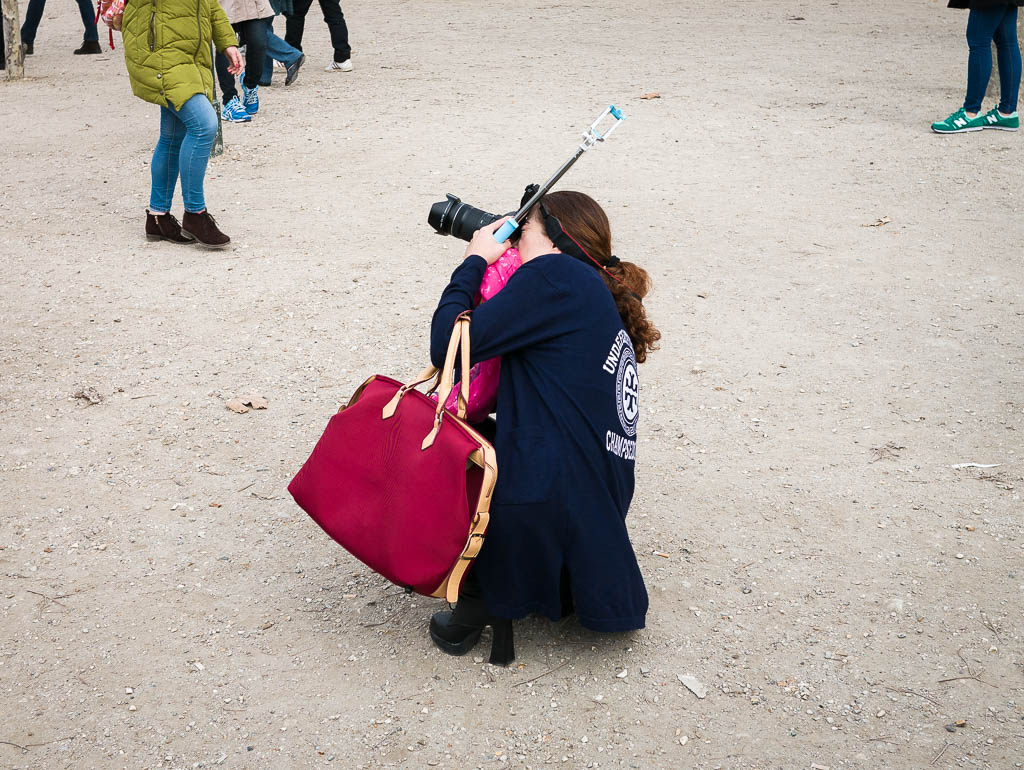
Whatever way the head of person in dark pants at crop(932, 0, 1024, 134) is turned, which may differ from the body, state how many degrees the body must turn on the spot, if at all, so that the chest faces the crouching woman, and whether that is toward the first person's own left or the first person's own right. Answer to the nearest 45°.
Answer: approximately 90° to the first person's own left

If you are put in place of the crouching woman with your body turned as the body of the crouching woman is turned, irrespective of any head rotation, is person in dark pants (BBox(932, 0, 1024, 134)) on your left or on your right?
on your right

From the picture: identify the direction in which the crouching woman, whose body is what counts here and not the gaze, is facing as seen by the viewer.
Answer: to the viewer's left

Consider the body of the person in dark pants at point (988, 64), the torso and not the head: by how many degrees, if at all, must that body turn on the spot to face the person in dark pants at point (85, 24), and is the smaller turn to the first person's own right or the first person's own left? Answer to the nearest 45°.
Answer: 0° — they already face them

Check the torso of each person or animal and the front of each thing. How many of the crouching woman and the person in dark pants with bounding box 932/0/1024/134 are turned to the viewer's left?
2

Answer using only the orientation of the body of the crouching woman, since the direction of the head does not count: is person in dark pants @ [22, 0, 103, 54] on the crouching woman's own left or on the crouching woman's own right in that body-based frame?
on the crouching woman's own right

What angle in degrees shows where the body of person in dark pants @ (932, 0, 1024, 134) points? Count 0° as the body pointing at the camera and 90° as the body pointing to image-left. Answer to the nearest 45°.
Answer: approximately 90°
